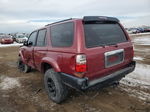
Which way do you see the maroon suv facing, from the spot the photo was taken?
facing away from the viewer and to the left of the viewer
